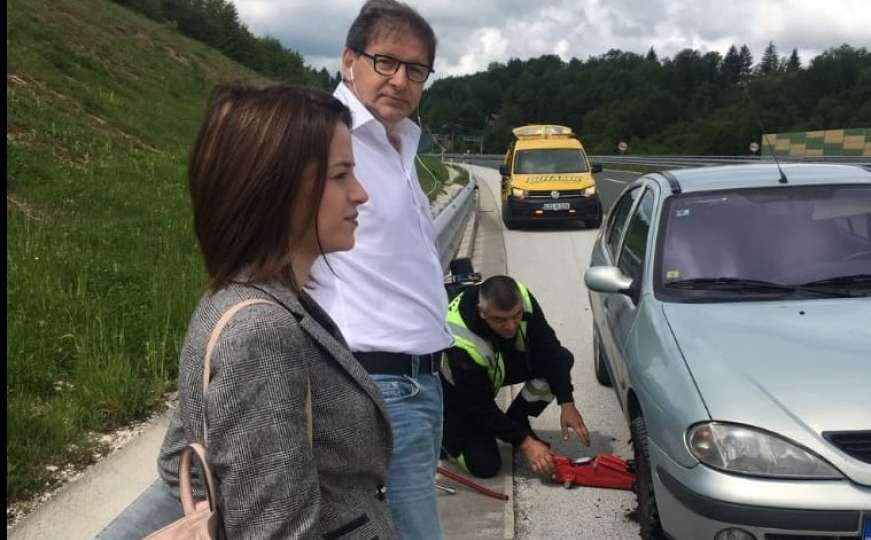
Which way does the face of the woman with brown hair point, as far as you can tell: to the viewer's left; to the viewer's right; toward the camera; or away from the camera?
to the viewer's right

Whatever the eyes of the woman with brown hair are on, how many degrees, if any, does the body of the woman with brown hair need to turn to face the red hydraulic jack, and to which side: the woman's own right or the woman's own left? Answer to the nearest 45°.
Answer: approximately 45° to the woman's own left

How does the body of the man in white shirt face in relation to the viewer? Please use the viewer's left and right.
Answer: facing the viewer and to the right of the viewer

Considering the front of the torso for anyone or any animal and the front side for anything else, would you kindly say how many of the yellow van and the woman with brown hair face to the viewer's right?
1

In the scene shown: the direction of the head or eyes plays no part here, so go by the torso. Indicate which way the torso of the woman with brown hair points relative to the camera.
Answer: to the viewer's right

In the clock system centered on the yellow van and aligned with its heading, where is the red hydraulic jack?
The red hydraulic jack is roughly at 12 o'clock from the yellow van.

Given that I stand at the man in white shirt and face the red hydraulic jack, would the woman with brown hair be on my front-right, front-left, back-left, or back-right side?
back-right

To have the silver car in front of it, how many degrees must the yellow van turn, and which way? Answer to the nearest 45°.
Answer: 0° — it already faces it

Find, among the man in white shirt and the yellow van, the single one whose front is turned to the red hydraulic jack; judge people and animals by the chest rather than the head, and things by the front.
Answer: the yellow van

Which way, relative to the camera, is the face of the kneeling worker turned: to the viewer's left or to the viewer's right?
to the viewer's right

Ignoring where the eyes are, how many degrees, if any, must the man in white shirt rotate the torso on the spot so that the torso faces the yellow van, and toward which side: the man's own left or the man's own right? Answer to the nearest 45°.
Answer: approximately 135° to the man's own left

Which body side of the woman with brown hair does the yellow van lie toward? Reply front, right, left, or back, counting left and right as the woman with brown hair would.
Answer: left

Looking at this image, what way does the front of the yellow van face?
toward the camera

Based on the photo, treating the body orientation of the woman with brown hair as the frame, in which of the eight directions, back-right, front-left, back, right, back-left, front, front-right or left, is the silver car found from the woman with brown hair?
front-left
